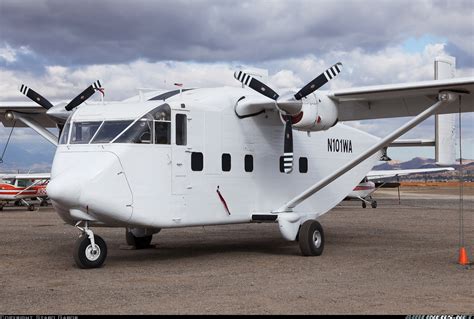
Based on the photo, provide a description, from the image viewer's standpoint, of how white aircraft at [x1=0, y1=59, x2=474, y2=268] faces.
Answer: facing the viewer and to the left of the viewer

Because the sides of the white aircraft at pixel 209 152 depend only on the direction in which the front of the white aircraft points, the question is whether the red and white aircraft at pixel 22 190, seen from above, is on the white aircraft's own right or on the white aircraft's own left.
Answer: on the white aircraft's own right
